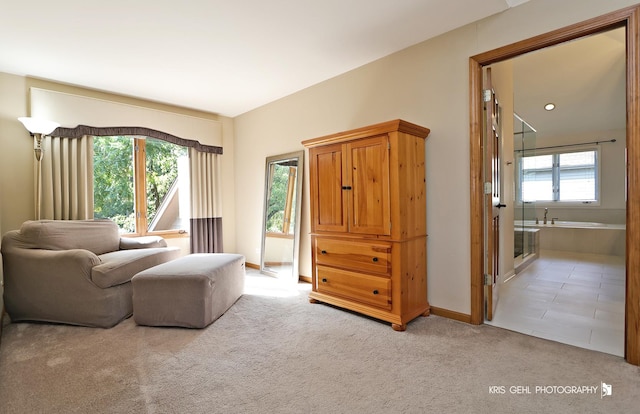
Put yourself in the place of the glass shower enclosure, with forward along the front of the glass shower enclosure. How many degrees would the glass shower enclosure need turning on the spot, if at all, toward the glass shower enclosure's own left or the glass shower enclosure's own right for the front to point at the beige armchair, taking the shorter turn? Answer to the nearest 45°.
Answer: approximately 135° to the glass shower enclosure's own right

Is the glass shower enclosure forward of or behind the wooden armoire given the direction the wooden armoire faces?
behind

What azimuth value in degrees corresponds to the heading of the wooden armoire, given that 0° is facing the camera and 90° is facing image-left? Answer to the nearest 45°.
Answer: approximately 45°

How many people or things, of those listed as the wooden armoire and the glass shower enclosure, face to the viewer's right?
1

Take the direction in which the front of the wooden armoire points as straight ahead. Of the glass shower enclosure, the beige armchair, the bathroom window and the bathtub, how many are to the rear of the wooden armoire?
3

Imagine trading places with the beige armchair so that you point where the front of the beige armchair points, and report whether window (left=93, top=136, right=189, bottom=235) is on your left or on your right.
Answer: on your left

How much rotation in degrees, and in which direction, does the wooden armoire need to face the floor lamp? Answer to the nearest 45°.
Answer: approximately 45° to its right

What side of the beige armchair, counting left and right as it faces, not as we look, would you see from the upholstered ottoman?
front

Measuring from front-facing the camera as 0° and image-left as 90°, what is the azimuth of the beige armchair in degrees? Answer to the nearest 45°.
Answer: approximately 315°

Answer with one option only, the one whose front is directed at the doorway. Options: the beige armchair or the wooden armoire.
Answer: the beige armchair

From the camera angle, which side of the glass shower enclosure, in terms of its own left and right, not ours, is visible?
right

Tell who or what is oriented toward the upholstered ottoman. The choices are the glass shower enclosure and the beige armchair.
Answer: the beige armchair

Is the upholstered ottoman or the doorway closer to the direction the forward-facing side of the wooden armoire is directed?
the upholstered ottoman
